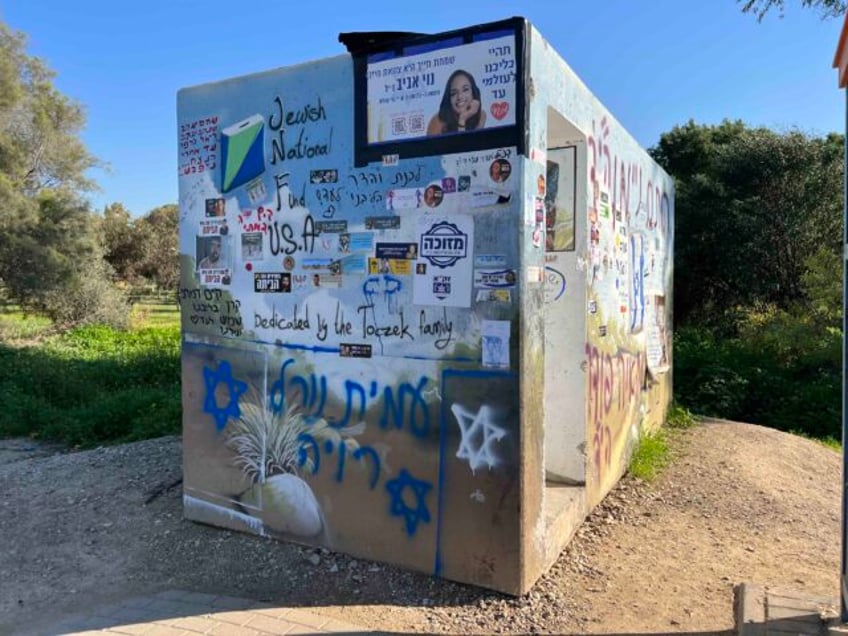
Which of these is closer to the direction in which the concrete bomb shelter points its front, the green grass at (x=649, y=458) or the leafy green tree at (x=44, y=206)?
the green grass

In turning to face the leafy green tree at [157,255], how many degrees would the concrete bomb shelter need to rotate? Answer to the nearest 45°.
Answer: approximately 180°

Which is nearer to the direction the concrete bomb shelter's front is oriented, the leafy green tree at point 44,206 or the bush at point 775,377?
the bush

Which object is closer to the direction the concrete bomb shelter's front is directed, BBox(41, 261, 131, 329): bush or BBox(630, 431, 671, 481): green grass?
the green grass

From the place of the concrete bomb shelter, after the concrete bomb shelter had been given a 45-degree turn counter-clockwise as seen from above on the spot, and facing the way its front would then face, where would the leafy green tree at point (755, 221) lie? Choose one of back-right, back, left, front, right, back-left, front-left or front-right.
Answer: front-left

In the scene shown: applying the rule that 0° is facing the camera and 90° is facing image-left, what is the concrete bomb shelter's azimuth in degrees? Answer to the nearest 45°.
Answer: approximately 315°

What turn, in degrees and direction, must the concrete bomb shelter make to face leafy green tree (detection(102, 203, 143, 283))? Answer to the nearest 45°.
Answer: approximately 180°

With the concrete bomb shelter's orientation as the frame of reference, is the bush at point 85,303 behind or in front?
behind
